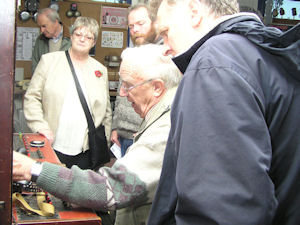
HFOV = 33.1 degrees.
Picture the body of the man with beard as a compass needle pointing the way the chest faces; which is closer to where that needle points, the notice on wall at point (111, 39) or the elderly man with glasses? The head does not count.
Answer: the elderly man with glasses

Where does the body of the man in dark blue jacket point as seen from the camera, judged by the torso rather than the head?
to the viewer's left

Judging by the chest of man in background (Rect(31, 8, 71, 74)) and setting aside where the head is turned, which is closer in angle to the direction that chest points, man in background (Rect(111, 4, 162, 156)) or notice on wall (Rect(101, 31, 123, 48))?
the man in background

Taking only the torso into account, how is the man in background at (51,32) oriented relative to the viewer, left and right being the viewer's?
facing the viewer and to the left of the viewer

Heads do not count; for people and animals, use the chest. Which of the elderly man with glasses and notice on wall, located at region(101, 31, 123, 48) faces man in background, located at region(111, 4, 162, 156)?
the notice on wall

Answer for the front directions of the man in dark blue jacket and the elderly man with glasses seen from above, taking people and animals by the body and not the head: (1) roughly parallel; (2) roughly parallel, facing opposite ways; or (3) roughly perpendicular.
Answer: roughly parallel

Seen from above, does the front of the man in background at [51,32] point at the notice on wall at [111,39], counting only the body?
no

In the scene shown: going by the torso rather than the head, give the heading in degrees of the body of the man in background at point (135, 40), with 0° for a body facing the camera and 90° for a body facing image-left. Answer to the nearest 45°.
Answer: approximately 45°

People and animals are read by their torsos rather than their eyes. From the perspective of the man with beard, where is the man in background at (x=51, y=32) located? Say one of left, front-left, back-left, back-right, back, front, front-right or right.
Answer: right

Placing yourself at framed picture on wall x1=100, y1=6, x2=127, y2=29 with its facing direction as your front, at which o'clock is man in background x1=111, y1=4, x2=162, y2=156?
The man in background is roughly at 12 o'clock from the framed picture on wall.

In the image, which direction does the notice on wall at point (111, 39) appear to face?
toward the camera

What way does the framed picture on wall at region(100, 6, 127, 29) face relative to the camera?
toward the camera

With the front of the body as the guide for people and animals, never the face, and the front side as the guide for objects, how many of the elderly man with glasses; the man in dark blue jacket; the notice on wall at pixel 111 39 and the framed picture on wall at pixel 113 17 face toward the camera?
2

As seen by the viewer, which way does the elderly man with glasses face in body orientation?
to the viewer's left

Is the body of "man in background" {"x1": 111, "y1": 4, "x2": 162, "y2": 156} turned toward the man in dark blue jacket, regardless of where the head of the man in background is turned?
no

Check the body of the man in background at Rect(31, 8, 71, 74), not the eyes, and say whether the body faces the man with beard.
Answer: no

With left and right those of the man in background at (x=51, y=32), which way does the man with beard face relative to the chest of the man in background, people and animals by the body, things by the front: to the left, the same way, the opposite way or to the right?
the same way

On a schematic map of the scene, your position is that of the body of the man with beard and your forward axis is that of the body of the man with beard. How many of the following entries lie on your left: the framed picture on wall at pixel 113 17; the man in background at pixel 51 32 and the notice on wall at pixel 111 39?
0
